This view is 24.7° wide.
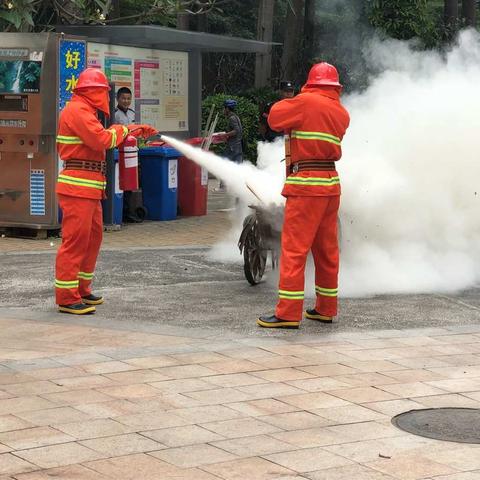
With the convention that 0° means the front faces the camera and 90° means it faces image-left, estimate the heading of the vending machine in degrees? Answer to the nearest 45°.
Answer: approximately 0°

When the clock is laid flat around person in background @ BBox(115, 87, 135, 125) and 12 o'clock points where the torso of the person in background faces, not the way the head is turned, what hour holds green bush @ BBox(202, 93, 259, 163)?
The green bush is roughly at 8 o'clock from the person in background.

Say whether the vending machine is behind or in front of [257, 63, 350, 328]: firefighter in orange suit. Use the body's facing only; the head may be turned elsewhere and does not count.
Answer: in front

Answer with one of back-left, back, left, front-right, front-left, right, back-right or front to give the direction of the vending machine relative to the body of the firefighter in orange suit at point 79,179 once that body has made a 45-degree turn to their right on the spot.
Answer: back-left

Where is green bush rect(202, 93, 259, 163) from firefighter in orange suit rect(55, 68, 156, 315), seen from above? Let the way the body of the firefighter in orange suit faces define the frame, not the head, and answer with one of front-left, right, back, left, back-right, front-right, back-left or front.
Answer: left

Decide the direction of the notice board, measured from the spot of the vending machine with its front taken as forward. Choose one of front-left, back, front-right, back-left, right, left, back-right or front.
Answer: back-left

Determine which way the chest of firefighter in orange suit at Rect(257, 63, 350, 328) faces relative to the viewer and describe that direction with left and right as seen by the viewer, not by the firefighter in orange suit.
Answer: facing away from the viewer and to the left of the viewer

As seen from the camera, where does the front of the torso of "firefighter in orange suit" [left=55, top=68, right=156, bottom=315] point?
to the viewer's right

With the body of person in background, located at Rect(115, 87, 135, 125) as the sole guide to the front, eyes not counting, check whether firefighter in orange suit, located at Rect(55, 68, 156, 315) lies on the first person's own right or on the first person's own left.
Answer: on the first person's own right

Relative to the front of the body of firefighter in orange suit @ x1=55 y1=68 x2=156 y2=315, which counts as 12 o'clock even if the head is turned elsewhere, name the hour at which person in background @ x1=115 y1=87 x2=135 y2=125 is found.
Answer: The person in background is roughly at 9 o'clock from the firefighter in orange suit.

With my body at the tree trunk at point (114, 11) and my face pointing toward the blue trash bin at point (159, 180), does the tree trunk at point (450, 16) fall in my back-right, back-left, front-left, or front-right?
front-left

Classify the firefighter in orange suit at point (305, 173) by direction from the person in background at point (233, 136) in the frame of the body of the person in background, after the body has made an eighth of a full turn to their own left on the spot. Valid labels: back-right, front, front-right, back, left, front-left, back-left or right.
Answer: front-left

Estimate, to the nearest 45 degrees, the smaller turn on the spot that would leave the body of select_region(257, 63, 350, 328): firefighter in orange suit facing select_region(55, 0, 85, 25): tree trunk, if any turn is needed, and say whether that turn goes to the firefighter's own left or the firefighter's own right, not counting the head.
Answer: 0° — they already face it

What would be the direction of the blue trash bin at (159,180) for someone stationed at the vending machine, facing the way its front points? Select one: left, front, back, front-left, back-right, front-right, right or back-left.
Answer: back-left

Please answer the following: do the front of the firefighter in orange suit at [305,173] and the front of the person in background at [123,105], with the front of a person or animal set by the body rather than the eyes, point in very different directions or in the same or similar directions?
very different directions

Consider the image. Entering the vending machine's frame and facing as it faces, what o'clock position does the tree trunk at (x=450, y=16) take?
The tree trunk is roughly at 7 o'clock from the vending machine.
